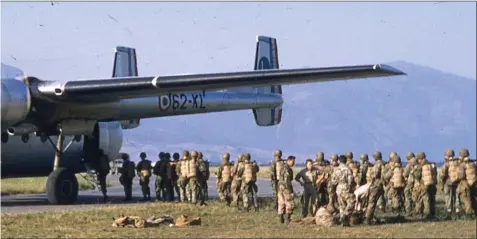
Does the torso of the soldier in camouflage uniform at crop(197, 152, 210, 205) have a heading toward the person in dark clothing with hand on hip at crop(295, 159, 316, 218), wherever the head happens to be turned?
no

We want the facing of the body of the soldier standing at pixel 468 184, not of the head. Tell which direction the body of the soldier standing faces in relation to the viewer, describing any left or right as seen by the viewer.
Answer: facing away from the viewer and to the left of the viewer

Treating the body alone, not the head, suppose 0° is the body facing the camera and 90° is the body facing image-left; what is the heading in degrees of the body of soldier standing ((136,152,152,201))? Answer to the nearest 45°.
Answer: approximately 180°

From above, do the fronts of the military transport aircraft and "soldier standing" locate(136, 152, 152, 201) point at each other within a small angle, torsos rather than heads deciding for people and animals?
no

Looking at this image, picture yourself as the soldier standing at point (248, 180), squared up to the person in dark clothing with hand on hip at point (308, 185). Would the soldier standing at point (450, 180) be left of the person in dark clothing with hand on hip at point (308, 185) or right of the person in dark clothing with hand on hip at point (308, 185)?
left

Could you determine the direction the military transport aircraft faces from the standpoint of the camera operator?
facing the viewer and to the left of the viewer

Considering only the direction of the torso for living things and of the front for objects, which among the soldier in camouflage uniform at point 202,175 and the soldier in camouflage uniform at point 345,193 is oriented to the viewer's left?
the soldier in camouflage uniform at point 202,175

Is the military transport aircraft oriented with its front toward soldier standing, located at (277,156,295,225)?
no

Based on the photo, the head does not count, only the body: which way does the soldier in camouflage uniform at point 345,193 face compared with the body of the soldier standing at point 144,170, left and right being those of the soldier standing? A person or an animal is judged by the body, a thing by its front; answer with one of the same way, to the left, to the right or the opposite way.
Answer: the same way

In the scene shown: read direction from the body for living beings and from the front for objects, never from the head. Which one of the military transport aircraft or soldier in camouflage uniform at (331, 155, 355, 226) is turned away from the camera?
the soldier in camouflage uniform

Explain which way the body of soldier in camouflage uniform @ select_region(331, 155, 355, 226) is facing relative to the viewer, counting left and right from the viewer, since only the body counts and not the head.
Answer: facing away from the viewer

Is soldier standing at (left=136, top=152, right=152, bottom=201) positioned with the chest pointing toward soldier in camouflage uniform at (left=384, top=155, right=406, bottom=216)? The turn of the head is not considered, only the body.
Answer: no
